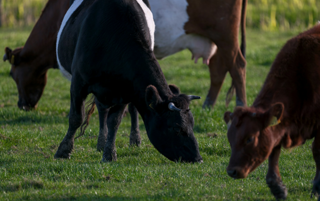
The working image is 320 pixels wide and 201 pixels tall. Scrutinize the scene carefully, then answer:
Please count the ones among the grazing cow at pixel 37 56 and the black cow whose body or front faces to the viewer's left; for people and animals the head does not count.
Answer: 1

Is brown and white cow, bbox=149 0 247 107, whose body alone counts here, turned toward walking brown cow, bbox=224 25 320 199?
no

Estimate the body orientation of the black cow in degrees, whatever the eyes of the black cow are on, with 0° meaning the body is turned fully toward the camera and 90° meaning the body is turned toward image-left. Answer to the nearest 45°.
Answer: approximately 315°

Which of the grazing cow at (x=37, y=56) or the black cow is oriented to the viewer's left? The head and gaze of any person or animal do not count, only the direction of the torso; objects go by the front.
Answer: the grazing cow

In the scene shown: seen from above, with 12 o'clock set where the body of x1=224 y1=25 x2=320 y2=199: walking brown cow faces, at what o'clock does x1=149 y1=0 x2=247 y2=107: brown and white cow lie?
x1=149 y1=0 x2=247 y2=107: brown and white cow is roughly at 4 o'clock from x1=224 y1=25 x2=320 y2=199: walking brown cow.

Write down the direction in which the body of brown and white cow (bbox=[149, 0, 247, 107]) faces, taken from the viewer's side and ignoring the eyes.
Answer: to the viewer's left

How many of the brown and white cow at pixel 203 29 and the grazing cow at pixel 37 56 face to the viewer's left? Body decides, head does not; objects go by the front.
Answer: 2

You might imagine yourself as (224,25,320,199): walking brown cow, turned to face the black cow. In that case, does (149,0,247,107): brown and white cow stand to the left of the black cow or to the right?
right

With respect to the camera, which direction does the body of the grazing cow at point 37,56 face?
to the viewer's left

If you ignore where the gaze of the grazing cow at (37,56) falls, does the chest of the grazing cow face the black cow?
no

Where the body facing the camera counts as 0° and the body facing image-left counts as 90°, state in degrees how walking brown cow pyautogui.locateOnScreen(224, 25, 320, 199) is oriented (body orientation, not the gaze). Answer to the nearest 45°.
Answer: approximately 45°

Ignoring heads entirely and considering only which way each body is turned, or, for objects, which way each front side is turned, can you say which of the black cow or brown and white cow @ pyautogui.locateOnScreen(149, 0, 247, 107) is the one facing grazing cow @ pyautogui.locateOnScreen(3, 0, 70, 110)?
brown and white cow @ pyautogui.locateOnScreen(149, 0, 247, 107)

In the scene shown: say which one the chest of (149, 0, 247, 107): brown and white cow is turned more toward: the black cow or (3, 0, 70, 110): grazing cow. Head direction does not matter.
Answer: the grazing cow
